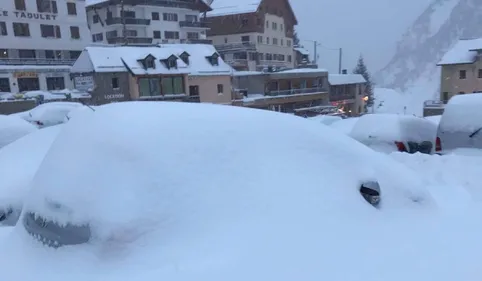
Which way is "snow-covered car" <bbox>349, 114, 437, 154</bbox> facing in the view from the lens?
facing away from the viewer and to the left of the viewer

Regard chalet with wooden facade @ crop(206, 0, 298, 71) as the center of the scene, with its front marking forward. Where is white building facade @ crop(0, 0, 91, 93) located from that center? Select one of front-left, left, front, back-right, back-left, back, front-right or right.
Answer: right

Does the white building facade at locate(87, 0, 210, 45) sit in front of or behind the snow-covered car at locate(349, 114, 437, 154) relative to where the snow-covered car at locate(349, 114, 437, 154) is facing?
in front

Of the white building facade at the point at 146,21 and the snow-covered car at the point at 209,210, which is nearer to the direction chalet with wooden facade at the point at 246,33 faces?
the snow-covered car

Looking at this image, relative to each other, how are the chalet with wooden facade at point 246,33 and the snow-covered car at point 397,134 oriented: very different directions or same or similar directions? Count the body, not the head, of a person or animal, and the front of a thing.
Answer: very different directions

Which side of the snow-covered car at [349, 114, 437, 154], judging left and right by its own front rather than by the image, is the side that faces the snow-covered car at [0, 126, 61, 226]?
left

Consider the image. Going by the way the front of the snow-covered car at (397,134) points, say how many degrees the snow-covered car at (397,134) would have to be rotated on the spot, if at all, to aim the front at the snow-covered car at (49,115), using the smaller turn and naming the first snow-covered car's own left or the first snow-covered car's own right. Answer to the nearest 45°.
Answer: approximately 45° to the first snow-covered car's own left

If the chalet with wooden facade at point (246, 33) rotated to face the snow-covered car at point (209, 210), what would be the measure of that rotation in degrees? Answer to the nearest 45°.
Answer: approximately 45° to its right

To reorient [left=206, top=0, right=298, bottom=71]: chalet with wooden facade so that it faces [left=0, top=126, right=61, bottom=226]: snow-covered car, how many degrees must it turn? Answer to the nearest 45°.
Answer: approximately 45° to its right

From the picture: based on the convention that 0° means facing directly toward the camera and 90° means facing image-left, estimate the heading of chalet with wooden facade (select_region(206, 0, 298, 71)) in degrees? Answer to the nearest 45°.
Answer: approximately 315°
